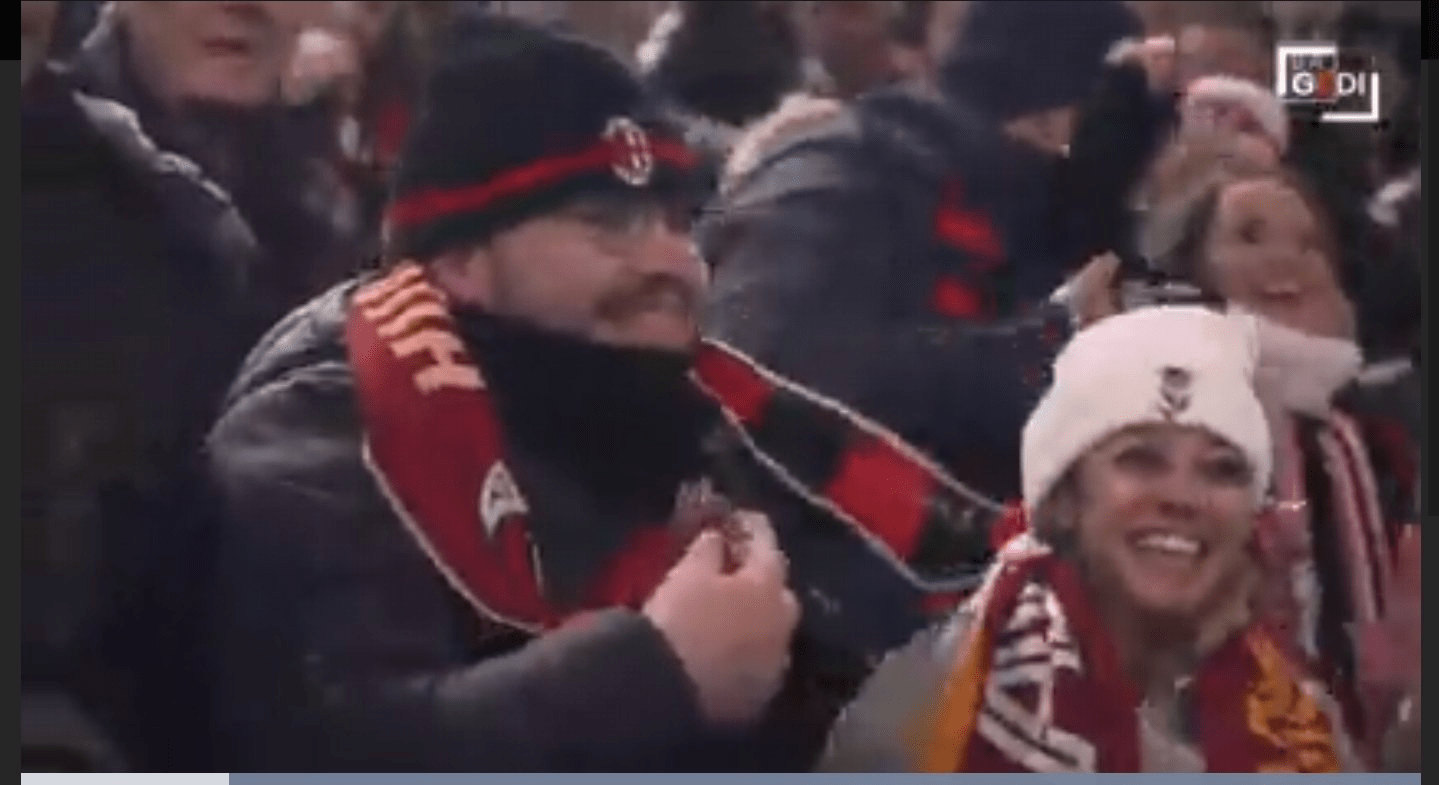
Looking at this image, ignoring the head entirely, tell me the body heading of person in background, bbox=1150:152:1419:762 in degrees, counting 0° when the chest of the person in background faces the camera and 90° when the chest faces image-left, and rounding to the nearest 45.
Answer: approximately 0°

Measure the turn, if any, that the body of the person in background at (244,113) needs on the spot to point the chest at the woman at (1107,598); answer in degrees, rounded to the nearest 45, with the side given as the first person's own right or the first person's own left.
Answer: approximately 45° to the first person's own left

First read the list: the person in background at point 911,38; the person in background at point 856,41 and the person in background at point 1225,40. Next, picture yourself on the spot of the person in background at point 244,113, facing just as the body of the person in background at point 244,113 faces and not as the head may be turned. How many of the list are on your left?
3

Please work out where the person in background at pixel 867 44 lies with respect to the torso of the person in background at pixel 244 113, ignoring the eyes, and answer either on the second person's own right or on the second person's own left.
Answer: on the second person's own left

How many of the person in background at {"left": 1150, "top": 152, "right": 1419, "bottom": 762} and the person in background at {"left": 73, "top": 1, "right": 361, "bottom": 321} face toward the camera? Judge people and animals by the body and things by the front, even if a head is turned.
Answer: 2
